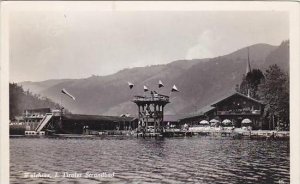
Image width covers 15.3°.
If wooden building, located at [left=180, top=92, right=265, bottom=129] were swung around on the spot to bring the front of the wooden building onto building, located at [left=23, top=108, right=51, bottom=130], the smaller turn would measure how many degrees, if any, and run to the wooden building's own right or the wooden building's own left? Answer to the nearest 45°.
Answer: approximately 90° to the wooden building's own right

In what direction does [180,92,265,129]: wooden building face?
toward the camera
